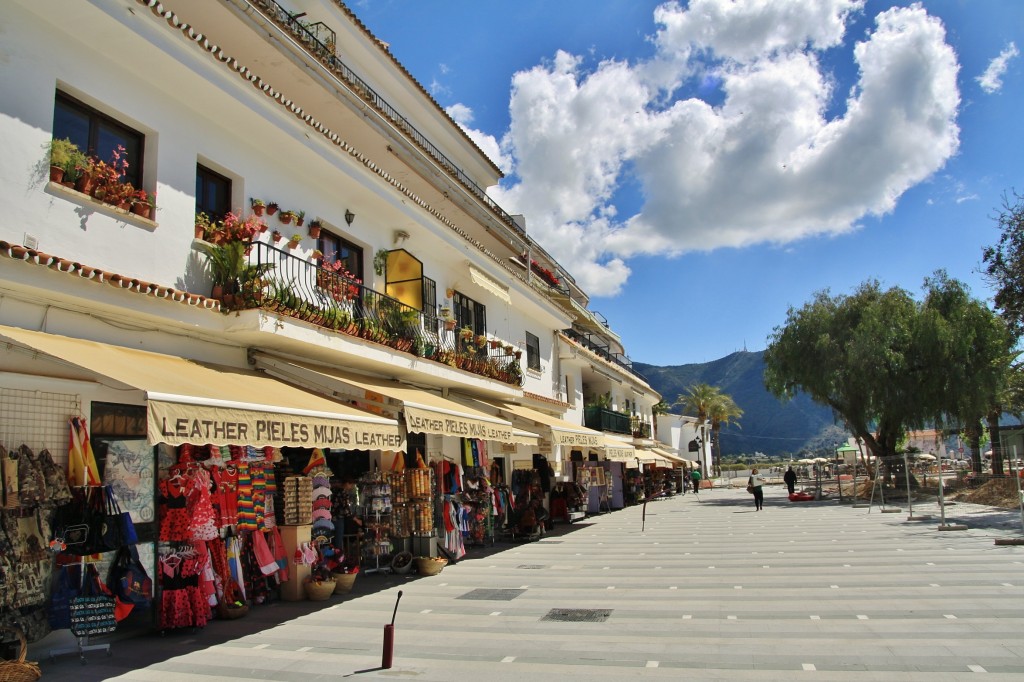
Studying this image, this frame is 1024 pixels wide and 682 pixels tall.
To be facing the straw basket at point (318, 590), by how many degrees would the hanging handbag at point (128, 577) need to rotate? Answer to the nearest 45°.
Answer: approximately 90° to its left

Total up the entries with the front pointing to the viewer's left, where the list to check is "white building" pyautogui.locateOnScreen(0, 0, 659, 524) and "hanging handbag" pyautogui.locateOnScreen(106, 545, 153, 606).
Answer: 0

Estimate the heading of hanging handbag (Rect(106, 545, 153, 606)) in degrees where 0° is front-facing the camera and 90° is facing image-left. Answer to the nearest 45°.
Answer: approximately 315°

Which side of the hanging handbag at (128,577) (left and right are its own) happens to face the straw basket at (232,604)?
left

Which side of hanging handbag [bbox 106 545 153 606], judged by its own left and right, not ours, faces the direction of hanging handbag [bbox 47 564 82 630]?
right

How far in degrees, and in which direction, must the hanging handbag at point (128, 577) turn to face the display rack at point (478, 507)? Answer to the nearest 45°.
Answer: approximately 90° to its left

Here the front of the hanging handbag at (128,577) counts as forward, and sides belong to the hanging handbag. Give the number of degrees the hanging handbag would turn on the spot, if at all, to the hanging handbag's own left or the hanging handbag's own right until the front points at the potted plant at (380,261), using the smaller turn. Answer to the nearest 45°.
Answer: approximately 90° to the hanging handbag's own left
